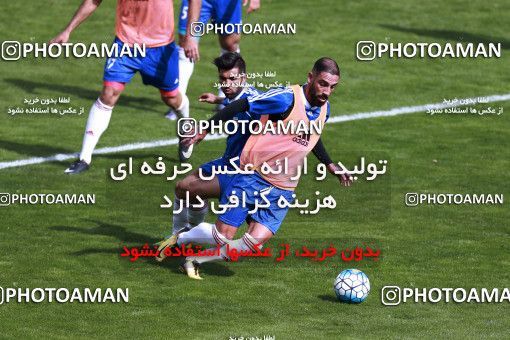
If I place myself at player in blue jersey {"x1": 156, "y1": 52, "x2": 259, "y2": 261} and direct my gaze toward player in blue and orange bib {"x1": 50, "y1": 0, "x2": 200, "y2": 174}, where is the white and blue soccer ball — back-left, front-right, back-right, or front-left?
back-right

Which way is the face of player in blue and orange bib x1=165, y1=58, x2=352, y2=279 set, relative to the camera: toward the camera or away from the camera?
toward the camera

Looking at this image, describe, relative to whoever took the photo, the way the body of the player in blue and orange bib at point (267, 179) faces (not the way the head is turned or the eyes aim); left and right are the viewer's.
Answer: facing the viewer and to the right of the viewer

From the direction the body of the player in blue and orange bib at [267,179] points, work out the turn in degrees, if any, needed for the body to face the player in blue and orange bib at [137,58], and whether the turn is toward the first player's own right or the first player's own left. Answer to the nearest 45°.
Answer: approximately 180°
